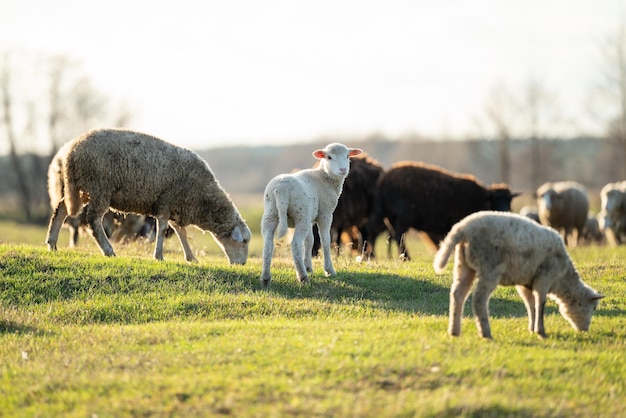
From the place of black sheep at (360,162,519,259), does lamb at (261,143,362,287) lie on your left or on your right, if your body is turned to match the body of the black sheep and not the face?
on your right

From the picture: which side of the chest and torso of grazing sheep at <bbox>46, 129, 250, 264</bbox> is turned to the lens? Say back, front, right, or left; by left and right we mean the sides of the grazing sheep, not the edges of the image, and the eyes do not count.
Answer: right

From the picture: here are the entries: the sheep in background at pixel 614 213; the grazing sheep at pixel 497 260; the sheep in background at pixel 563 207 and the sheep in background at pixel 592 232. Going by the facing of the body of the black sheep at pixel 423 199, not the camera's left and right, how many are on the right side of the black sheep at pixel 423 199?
1

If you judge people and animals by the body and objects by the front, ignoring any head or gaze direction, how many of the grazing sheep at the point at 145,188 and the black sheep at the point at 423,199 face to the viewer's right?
2

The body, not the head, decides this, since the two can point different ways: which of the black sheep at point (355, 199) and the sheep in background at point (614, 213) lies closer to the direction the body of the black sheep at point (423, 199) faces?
the sheep in background

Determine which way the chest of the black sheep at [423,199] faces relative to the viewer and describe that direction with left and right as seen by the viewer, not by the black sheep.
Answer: facing to the right of the viewer

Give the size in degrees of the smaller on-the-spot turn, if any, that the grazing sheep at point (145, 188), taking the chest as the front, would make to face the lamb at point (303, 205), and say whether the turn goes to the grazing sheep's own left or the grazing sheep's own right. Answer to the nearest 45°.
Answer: approximately 45° to the grazing sheep's own right
